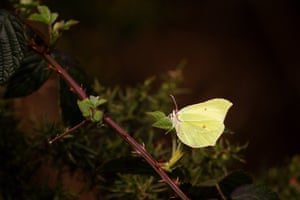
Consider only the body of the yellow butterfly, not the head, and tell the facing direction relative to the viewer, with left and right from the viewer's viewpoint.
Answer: facing to the left of the viewer
